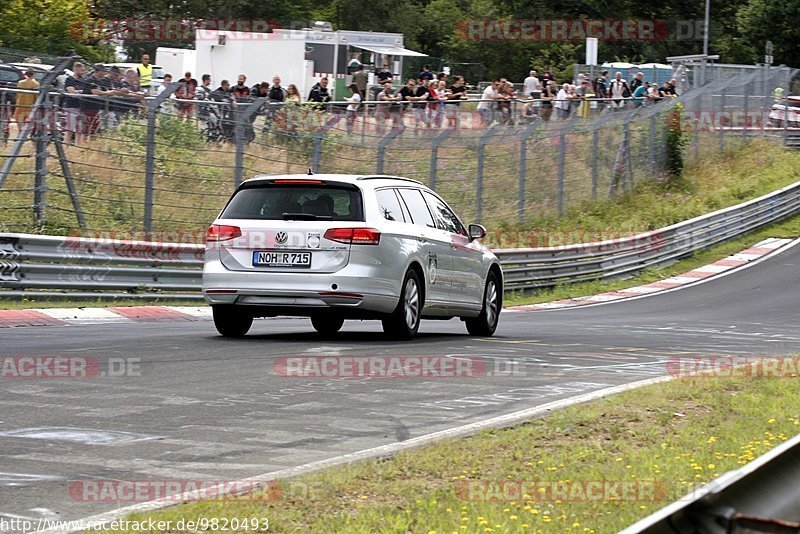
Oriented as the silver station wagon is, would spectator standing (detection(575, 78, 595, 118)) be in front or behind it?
in front

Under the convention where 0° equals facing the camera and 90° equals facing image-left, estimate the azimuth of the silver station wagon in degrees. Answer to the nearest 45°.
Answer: approximately 225°

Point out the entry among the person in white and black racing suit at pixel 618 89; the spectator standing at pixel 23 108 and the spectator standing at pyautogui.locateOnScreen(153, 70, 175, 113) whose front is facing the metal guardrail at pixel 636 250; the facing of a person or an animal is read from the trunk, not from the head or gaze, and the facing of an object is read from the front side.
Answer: the person in white and black racing suit

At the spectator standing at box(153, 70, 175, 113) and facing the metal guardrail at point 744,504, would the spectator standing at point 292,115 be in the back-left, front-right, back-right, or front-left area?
front-left

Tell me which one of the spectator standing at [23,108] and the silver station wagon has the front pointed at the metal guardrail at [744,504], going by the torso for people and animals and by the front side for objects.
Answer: the spectator standing

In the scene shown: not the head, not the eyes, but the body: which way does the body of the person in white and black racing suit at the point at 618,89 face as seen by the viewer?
toward the camera

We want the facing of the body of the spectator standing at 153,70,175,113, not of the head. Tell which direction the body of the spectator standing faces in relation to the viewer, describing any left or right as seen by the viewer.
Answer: facing the viewer

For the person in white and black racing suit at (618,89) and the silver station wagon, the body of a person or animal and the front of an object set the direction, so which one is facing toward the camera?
the person in white and black racing suit

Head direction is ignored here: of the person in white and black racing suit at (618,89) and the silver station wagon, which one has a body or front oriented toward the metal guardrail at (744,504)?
the person in white and black racing suit
